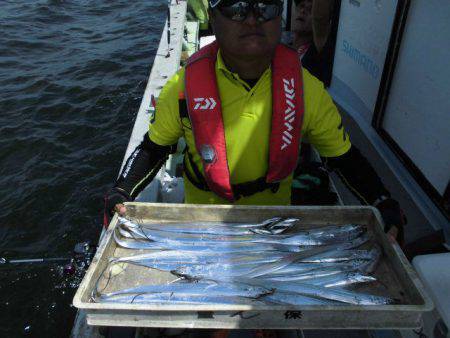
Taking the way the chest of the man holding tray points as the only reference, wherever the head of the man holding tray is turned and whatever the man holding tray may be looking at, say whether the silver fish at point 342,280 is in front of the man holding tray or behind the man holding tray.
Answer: in front

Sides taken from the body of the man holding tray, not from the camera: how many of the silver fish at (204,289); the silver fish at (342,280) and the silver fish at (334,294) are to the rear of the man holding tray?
0

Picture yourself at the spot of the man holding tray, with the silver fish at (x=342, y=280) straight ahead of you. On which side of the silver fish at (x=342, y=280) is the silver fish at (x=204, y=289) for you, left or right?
right

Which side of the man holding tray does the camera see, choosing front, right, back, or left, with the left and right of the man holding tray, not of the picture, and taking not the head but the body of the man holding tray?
front

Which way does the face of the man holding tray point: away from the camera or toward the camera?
toward the camera

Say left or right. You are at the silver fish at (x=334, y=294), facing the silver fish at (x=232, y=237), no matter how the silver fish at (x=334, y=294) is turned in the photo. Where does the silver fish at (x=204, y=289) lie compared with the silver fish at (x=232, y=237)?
left

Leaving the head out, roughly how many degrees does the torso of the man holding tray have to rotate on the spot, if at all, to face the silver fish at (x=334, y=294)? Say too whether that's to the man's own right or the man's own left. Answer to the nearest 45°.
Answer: approximately 45° to the man's own left

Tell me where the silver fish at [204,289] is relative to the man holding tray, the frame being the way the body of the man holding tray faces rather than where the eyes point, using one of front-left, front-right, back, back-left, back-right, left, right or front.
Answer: front
